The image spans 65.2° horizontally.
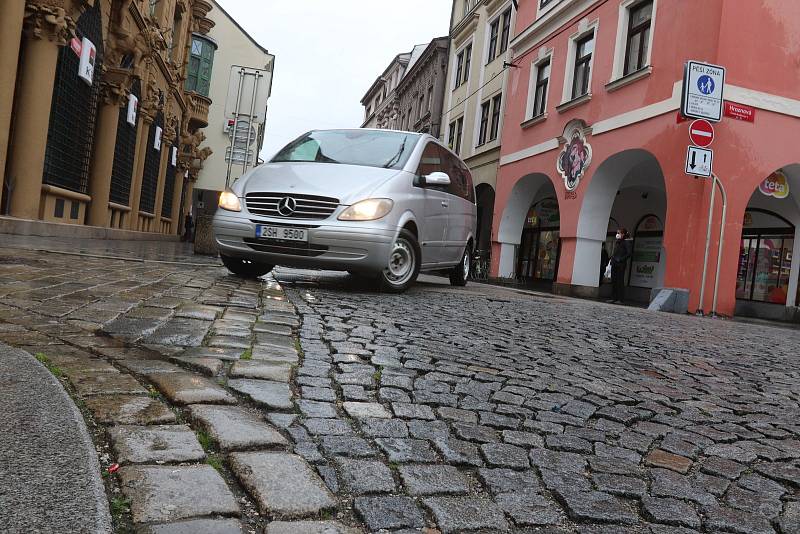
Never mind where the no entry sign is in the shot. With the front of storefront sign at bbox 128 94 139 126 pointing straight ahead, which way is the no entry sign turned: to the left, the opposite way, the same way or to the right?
to the right

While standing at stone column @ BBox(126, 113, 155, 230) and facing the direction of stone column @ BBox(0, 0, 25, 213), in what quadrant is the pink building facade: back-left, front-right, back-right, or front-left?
front-left

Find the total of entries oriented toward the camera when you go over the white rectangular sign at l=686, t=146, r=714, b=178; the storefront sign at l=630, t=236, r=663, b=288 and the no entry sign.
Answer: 3

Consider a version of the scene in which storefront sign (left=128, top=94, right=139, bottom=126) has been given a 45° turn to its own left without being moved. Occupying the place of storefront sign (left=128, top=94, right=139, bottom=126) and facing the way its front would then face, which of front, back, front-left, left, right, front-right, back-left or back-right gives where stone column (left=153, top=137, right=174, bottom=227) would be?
left

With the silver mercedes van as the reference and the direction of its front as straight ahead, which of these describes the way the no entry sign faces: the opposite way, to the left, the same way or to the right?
the same way

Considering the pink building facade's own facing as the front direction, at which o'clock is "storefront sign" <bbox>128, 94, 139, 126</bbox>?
The storefront sign is roughly at 1 o'clock from the pink building facade.

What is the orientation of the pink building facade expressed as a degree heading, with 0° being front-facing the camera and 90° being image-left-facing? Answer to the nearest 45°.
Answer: approximately 45°

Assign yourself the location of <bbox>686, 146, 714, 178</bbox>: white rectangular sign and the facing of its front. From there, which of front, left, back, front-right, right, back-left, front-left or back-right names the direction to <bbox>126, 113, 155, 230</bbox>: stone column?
right

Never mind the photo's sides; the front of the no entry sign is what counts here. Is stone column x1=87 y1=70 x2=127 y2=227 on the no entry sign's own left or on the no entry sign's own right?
on the no entry sign's own right

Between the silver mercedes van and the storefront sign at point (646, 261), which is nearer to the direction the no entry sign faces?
the silver mercedes van

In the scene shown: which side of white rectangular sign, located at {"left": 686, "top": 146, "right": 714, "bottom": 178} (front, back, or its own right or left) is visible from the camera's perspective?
front

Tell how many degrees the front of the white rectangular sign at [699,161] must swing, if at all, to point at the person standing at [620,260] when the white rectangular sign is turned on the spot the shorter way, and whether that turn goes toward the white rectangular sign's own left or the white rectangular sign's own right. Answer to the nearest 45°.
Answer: approximately 135° to the white rectangular sign's own right

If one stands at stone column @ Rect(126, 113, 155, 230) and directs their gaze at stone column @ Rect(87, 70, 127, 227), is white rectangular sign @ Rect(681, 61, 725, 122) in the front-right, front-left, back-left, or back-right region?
front-left

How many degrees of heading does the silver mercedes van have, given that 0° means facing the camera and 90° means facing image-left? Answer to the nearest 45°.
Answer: approximately 45°

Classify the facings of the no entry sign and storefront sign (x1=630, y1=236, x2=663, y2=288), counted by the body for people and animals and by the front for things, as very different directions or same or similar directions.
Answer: same or similar directions

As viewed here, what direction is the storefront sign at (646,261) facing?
toward the camera

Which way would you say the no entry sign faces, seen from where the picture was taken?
facing the viewer

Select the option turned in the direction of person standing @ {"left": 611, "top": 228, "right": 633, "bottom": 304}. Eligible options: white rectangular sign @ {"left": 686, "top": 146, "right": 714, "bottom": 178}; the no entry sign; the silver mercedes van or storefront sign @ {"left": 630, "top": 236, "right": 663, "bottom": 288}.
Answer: the storefront sign
